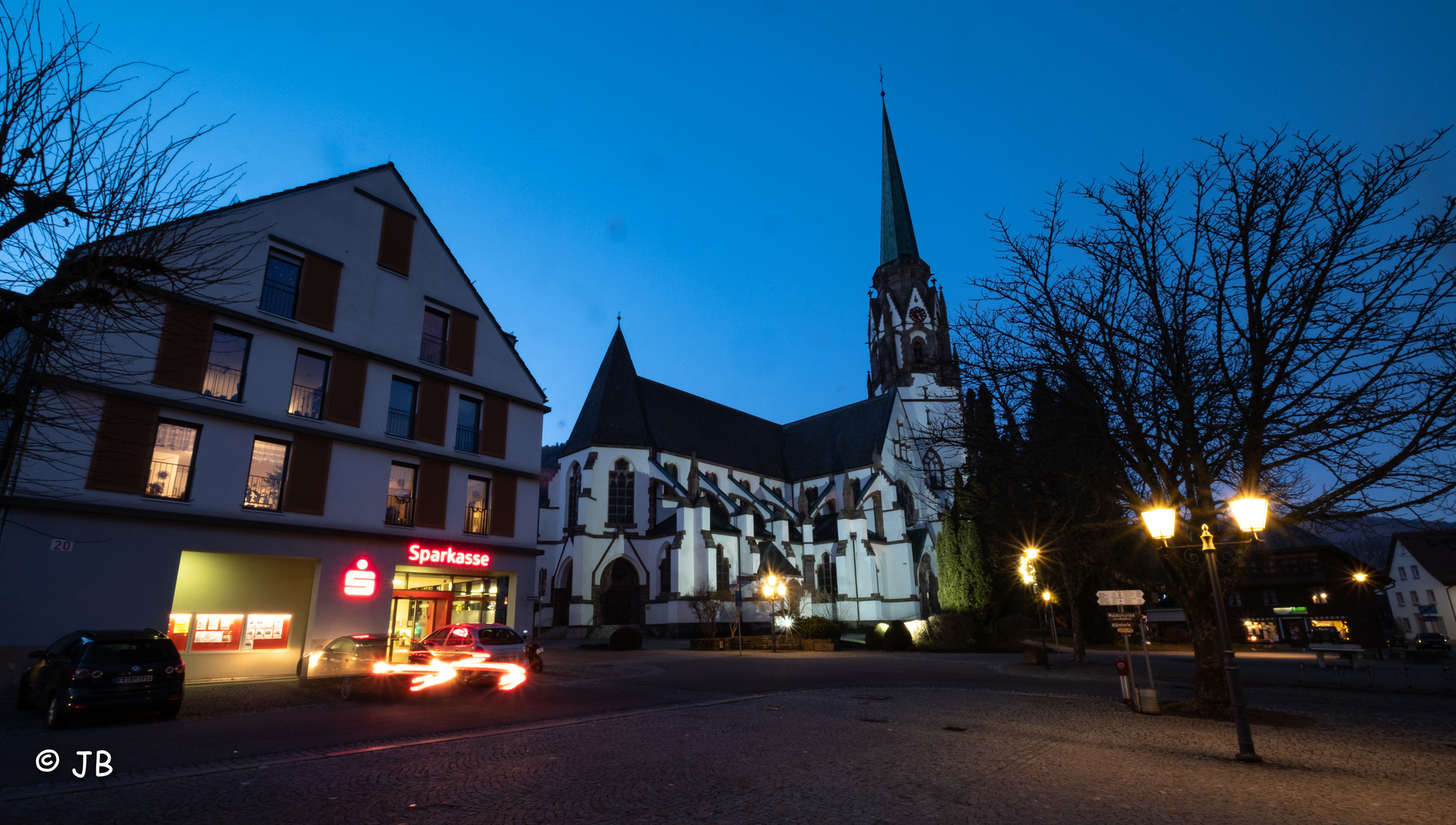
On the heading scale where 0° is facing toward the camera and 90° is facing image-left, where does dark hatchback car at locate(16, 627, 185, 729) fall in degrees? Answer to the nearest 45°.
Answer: approximately 135°

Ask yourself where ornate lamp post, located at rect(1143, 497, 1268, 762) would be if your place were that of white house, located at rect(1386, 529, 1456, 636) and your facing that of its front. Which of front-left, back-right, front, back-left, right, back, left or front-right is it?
front-left

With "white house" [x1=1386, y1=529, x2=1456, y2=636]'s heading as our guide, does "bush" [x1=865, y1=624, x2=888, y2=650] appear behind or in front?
in front

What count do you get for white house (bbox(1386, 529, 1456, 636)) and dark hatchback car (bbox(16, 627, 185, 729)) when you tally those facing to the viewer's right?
0

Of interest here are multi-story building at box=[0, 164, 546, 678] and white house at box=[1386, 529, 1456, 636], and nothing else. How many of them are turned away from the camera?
0

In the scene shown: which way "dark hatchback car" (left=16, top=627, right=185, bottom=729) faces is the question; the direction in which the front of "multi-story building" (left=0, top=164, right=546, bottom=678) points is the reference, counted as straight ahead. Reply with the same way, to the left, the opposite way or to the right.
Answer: the opposite way

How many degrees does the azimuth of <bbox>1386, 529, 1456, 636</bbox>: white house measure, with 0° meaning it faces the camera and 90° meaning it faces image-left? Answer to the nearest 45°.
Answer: approximately 45°

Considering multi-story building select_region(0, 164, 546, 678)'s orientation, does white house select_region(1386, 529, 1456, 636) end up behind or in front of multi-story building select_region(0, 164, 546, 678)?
in front

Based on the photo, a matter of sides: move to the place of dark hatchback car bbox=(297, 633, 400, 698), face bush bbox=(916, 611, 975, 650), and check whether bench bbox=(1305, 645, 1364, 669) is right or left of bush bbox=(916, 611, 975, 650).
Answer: right

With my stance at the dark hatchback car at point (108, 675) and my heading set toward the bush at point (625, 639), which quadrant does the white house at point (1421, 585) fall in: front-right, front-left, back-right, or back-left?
front-right

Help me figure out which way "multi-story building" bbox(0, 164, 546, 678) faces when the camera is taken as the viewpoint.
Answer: facing the viewer and to the right of the viewer
